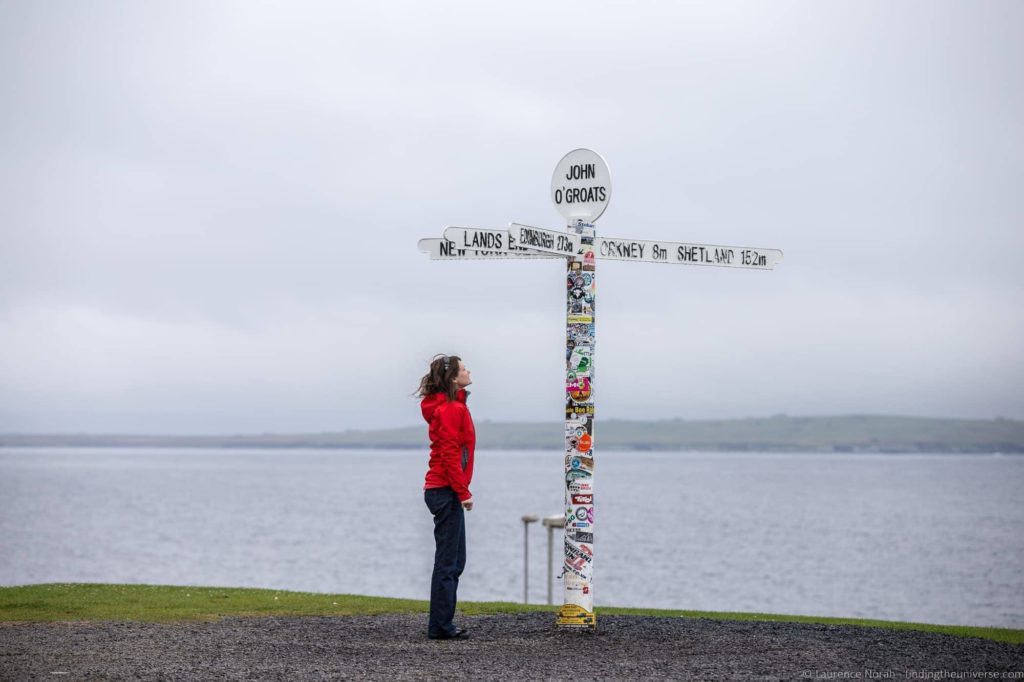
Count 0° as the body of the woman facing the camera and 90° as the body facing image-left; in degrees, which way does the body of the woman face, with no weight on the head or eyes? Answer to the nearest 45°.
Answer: approximately 270°

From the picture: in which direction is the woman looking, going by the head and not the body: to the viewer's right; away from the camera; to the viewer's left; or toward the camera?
to the viewer's right
